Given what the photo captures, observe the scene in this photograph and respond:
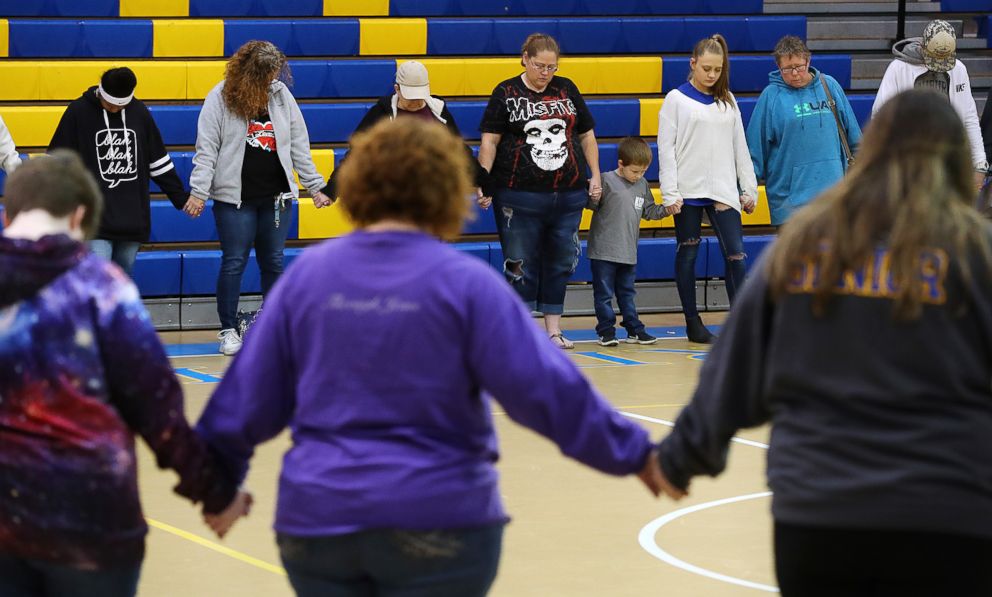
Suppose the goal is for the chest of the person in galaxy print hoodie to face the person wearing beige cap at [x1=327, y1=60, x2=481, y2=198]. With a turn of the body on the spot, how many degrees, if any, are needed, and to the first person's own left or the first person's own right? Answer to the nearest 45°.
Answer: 0° — they already face them

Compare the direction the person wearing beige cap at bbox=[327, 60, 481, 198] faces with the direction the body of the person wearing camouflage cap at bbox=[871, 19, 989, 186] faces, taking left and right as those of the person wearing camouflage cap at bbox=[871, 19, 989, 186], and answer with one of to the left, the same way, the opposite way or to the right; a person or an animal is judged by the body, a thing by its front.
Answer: the same way

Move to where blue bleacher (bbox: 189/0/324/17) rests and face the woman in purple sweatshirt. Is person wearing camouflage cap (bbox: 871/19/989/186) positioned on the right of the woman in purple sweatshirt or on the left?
left

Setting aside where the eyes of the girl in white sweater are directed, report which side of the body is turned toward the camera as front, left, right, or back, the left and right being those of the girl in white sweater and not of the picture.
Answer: front

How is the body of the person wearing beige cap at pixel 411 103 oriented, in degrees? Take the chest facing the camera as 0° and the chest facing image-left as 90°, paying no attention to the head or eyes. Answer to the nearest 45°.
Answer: approximately 0°

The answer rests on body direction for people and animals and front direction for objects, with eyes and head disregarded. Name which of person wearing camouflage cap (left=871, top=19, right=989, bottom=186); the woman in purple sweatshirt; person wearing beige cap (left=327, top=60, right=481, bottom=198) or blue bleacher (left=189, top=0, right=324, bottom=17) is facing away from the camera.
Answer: the woman in purple sweatshirt

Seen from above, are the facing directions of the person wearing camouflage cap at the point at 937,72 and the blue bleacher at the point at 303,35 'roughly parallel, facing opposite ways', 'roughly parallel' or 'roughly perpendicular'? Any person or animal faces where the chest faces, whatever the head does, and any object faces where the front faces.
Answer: roughly parallel

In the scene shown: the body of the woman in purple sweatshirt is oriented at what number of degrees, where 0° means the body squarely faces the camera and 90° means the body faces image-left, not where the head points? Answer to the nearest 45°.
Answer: approximately 180°

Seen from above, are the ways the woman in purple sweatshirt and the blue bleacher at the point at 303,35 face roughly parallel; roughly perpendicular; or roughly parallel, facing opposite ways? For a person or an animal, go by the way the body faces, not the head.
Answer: roughly parallel, facing opposite ways

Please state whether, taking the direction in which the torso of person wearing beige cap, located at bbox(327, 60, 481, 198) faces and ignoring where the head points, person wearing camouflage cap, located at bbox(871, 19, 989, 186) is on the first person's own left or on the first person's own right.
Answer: on the first person's own left

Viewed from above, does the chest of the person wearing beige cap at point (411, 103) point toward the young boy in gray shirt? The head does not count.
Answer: no

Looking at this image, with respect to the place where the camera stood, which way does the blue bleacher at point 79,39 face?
facing the viewer

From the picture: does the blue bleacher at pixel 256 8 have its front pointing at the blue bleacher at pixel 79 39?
no

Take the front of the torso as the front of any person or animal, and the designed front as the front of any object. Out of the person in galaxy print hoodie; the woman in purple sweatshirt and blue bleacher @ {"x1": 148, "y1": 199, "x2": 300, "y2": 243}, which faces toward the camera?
the blue bleacher

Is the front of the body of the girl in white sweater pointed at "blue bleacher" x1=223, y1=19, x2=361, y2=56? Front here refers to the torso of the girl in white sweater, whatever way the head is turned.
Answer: no

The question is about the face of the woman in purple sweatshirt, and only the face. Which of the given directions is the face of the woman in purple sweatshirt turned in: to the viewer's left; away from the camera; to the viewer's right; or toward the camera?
away from the camera

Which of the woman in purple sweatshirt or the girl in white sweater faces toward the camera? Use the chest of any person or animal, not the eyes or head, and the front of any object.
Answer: the girl in white sweater

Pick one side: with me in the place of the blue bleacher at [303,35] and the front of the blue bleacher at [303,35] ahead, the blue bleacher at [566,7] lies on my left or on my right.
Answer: on my left

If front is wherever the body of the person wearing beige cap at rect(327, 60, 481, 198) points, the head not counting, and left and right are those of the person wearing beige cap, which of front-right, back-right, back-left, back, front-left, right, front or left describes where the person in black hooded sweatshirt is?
right

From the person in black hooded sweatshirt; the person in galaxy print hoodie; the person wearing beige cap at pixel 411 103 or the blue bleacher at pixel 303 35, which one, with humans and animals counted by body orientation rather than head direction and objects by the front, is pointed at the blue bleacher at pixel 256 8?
the person in galaxy print hoodie
